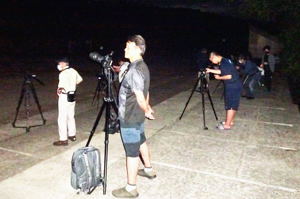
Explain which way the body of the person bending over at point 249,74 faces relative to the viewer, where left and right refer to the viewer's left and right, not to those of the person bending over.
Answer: facing to the left of the viewer

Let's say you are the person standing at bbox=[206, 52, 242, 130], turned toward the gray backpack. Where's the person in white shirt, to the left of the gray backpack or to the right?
right

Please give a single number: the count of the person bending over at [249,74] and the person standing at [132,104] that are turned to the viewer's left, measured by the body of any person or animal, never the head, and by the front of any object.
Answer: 2

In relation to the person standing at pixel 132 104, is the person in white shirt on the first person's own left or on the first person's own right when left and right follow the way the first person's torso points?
on the first person's own right

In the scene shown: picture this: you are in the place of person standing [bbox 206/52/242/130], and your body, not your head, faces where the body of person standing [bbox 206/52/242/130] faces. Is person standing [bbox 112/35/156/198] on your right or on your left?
on your left

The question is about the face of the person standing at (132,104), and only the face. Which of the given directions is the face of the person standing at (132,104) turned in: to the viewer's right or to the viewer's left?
to the viewer's left

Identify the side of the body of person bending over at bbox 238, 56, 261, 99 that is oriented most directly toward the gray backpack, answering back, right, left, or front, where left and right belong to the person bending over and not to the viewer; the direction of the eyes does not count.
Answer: left

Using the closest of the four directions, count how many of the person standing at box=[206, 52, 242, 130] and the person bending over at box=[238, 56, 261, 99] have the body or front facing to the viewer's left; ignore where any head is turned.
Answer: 2

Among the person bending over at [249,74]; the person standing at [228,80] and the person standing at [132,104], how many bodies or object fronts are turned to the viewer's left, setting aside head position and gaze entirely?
3

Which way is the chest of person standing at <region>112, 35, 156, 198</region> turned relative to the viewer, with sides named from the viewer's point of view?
facing to the left of the viewer

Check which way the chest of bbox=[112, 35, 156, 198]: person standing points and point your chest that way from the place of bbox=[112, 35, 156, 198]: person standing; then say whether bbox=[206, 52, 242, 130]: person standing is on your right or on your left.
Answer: on your right

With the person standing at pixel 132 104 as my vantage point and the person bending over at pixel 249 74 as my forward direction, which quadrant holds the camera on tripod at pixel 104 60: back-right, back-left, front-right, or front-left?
front-left

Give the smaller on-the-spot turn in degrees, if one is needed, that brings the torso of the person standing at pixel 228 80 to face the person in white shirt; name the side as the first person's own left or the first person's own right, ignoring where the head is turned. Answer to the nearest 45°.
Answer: approximately 45° to the first person's own left

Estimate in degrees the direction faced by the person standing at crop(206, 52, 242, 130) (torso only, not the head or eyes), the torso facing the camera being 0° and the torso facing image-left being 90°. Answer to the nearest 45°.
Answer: approximately 90°

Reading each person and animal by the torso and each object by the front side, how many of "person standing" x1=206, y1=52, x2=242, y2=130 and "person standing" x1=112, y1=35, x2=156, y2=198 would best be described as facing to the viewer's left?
2

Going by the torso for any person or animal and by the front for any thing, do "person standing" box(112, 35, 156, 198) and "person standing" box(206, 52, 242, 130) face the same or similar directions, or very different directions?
same or similar directions

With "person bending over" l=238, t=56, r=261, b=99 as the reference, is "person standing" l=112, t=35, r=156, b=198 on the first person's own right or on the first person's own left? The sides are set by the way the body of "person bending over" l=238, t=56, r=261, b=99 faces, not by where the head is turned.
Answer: on the first person's own left
